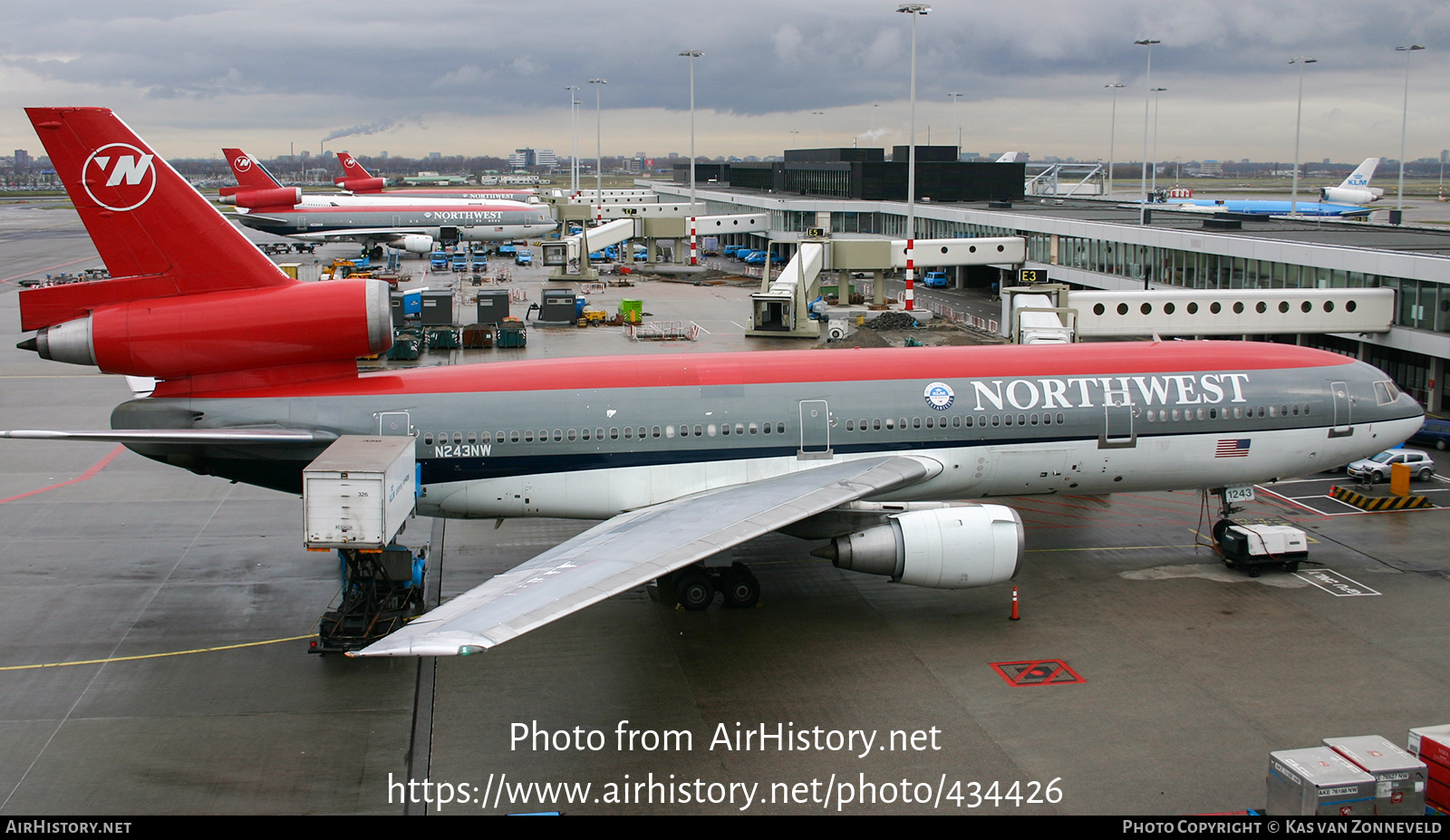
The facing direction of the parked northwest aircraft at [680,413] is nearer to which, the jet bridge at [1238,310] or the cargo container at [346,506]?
the jet bridge

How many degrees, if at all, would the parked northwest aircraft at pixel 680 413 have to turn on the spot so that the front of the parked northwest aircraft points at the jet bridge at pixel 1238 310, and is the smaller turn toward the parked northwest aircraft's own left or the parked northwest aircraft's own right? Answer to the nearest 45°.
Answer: approximately 45° to the parked northwest aircraft's own left

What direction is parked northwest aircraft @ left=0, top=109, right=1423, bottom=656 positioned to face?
to the viewer's right

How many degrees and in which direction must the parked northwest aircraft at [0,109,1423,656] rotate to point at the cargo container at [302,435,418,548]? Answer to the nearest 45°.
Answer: approximately 135° to its right
